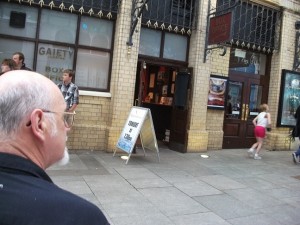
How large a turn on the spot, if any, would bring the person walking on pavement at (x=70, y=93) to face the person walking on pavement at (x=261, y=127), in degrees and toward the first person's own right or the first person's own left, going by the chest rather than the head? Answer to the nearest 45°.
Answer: approximately 135° to the first person's own left

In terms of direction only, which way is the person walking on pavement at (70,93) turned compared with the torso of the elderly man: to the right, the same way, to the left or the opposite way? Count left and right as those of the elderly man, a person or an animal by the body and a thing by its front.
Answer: the opposite way

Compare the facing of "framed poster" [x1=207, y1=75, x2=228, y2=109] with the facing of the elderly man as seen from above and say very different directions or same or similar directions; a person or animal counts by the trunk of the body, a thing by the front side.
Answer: very different directions

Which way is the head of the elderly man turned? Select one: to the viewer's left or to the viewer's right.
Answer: to the viewer's right

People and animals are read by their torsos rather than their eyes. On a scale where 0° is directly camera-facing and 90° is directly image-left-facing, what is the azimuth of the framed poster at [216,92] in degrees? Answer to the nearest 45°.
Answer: approximately 0°

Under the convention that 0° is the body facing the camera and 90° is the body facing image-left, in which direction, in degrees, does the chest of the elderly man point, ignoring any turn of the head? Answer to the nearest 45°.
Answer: approximately 225°

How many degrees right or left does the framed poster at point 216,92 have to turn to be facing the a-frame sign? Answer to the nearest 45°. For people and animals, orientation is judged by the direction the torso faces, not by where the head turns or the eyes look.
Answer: approximately 45° to its right

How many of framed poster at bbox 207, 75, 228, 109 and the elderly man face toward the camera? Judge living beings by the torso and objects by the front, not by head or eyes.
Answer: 1

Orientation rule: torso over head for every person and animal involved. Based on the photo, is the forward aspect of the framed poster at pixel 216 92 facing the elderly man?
yes
